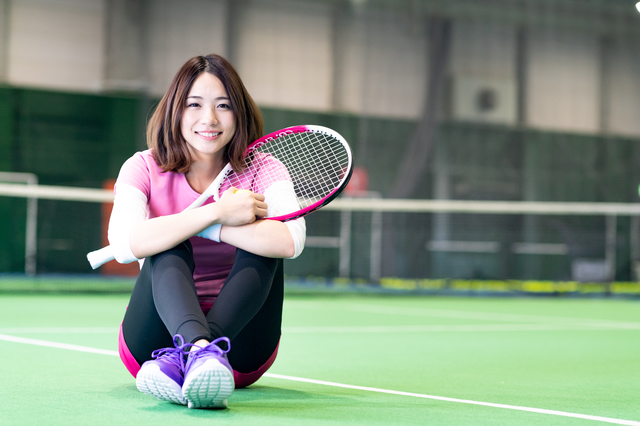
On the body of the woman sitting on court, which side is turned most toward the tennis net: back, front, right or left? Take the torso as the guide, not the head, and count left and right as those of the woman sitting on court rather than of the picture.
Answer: back

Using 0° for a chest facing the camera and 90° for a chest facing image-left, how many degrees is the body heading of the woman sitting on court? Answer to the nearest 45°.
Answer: approximately 0°
